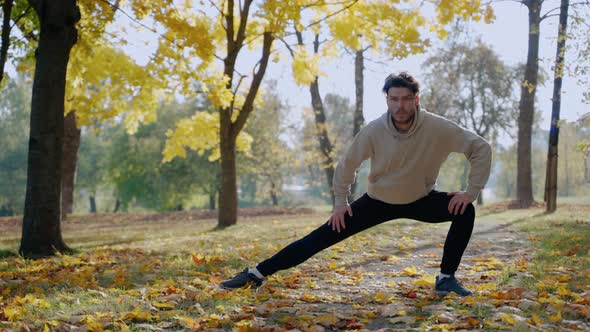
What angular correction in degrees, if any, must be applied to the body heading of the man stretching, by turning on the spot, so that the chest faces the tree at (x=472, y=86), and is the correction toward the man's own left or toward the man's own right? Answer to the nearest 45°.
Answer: approximately 180°

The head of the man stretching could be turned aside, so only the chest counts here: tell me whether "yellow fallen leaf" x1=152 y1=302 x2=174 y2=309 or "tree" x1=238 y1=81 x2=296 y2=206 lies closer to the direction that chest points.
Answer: the yellow fallen leaf

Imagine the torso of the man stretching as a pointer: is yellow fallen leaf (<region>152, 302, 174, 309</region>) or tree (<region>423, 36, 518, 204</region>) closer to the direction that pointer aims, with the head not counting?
the yellow fallen leaf

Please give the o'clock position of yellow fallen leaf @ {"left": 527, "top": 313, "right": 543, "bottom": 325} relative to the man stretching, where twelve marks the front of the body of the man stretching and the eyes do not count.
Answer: The yellow fallen leaf is roughly at 11 o'clock from the man stretching.

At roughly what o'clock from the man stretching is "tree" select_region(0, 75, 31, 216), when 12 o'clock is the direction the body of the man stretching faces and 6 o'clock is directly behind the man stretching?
The tree is roughly at 5 o'clock from the man stretching.

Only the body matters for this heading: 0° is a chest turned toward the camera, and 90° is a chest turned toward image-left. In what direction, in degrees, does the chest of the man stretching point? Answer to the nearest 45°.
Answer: approximately 0°

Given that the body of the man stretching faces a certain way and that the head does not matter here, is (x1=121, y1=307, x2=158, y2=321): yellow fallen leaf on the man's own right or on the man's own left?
on the man's own right

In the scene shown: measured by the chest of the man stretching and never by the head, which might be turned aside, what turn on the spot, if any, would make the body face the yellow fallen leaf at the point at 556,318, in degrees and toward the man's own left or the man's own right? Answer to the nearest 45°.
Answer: approximately 45° to the man's own left

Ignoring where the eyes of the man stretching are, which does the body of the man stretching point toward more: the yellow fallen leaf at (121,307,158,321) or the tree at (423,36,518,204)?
the yellow fallen leaf

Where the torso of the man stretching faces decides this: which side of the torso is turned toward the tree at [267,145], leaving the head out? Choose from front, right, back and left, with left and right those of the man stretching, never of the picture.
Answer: back

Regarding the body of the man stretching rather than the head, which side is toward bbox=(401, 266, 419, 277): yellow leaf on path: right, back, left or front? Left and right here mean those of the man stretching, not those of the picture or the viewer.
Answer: back

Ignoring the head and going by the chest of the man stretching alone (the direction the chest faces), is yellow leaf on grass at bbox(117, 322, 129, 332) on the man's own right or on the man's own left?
on the man's own right

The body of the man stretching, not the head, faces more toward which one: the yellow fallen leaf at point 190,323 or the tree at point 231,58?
the yellow fallen leaf

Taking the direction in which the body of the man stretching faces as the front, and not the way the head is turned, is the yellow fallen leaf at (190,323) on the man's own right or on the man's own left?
on the man's own right
